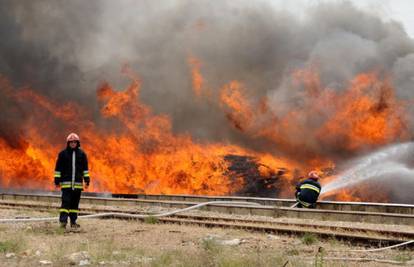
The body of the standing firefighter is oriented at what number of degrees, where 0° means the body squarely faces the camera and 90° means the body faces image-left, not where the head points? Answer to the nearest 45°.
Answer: approximately 0°

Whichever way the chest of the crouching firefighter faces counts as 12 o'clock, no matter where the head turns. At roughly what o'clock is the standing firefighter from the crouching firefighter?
The standing firefighter is roughly at 6 o'clock from the crouching firefighter.

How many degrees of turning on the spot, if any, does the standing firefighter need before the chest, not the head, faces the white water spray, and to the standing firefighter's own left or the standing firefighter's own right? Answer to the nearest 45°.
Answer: approximately 135° to the standing firefighter's own left

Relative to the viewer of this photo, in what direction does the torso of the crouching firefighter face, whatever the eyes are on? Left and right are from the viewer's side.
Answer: facing away from the viewer and to the right of the viewer

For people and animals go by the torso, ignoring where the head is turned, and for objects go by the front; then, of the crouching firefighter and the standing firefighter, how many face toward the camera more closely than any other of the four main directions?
1
